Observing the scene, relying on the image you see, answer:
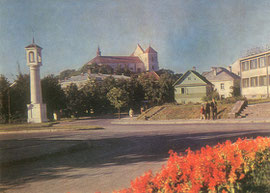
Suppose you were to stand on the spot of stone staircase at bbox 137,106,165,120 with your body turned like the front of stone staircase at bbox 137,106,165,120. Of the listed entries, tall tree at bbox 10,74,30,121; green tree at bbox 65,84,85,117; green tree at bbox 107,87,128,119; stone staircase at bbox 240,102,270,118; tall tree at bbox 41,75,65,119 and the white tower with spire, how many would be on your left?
1

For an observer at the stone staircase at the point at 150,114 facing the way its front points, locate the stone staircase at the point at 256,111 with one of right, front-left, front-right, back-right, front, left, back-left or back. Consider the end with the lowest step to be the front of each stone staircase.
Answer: left

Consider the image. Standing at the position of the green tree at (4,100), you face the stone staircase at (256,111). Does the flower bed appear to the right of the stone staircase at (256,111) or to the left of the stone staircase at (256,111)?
right

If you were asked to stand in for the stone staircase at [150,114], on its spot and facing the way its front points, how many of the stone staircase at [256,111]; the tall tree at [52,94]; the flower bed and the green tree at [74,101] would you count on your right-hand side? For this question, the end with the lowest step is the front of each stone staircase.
2

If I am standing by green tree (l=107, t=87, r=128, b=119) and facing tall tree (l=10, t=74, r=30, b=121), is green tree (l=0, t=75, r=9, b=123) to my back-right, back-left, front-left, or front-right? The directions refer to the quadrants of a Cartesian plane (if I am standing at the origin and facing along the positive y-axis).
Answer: front-left

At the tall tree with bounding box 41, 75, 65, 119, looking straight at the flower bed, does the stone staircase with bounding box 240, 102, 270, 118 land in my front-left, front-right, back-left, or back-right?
front-left

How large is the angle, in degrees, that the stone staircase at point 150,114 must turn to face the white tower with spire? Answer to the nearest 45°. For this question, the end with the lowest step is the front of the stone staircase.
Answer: approximately 45° to its right

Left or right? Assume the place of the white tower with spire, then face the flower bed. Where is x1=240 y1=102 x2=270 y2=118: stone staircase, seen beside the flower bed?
left

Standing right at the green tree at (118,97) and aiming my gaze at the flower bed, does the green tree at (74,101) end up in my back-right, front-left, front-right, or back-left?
back-right

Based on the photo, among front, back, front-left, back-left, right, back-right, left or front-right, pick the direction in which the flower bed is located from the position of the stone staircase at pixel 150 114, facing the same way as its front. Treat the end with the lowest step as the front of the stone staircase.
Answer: front-left

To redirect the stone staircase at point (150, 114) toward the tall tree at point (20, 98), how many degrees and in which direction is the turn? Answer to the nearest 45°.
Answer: approximately 45° to its right

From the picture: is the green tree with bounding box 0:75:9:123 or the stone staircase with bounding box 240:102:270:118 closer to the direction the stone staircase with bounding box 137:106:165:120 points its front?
the green tree

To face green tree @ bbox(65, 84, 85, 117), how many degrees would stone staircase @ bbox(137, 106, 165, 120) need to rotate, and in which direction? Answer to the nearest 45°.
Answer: approximately 90° to its right

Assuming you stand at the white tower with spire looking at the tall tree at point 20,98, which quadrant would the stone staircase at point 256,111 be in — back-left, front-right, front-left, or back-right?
back-right

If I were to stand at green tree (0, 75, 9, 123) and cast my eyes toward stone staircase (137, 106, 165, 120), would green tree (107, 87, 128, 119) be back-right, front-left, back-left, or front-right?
front-left
